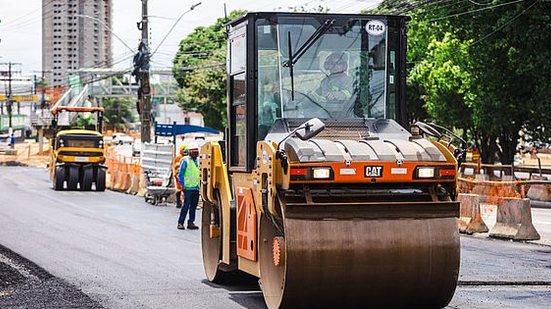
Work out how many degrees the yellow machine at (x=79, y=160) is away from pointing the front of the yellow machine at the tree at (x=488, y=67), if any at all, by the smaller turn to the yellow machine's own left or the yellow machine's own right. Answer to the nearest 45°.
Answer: approximately 45° to the yellow machine's own left

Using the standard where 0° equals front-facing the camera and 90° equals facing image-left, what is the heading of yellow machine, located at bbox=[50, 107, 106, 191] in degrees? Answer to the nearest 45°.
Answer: approximately 0°

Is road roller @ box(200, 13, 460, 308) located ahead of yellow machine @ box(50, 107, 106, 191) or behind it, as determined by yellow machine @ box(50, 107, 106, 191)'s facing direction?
ahead

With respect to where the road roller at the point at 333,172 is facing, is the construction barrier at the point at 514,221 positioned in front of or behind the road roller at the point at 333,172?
behind

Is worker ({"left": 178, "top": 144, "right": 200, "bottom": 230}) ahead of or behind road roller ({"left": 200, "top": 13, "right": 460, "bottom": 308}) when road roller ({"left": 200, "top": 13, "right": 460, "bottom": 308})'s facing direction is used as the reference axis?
behind

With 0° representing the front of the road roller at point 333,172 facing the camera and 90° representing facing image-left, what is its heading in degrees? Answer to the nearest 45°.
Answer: approximately 0°

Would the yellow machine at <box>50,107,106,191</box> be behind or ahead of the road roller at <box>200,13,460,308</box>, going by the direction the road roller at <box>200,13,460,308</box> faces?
behind

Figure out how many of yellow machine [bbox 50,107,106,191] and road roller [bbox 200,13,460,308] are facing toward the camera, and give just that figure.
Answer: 2

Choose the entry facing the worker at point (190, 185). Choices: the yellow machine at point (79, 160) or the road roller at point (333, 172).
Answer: the yellow machine

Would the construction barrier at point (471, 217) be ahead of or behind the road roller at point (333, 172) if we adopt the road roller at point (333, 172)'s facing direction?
behind

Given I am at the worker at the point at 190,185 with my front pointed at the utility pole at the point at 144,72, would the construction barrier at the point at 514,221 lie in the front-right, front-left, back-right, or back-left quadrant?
back-right
